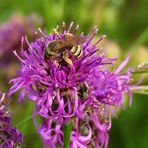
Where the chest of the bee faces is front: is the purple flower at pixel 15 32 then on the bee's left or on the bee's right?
on the bee's right

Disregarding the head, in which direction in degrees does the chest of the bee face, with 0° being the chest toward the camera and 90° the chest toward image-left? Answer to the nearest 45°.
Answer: approximately 90°
